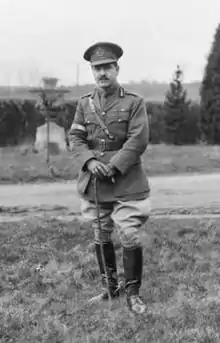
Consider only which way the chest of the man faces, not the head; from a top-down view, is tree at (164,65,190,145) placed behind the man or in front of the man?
behind

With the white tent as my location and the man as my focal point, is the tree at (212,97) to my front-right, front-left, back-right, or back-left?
back-left

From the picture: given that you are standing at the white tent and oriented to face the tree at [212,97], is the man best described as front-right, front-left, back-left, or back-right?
back-right

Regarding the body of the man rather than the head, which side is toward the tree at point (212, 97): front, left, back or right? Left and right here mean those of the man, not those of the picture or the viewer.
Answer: back

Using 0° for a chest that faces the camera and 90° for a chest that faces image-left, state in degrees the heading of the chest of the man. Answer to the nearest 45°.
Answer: approximately 0°

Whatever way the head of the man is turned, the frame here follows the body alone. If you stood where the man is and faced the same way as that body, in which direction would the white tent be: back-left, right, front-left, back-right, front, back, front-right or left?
back
